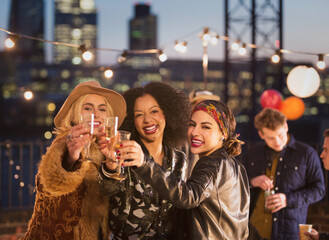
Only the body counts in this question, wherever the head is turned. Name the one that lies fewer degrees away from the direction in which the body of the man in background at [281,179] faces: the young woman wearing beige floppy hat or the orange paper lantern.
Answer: the young woman wearing beige floppy hat

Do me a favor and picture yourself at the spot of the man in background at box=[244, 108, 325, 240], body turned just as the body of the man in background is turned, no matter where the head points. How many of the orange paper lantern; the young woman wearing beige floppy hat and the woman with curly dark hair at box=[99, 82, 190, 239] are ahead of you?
2

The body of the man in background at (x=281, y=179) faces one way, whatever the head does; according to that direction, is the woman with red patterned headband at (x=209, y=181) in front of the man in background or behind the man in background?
in front

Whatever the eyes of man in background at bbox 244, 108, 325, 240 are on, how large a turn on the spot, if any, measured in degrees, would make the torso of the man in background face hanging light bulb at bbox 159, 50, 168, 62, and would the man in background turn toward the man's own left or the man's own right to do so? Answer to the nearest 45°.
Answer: approximately 90° to the man's own right

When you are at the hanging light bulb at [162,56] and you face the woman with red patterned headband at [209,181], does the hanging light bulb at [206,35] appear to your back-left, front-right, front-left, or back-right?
back-left

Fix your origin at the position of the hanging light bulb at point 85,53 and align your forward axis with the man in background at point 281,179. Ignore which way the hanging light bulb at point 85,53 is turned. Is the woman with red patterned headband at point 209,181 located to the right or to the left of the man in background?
right

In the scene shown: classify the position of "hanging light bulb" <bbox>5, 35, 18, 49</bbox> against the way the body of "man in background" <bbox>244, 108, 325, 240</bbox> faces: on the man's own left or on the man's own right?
on the man's own right

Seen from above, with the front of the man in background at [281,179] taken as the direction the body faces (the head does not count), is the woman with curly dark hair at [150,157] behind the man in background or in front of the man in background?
in front

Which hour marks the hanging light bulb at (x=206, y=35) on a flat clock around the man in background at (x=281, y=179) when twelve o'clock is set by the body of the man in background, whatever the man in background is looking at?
The hanging light bulb is roughly at 4 o'clock from the man in background.

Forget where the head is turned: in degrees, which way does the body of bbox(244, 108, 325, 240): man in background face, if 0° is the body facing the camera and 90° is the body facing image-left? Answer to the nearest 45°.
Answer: approximately 45°

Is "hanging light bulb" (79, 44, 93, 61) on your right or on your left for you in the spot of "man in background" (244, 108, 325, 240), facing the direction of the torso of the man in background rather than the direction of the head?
on your right
